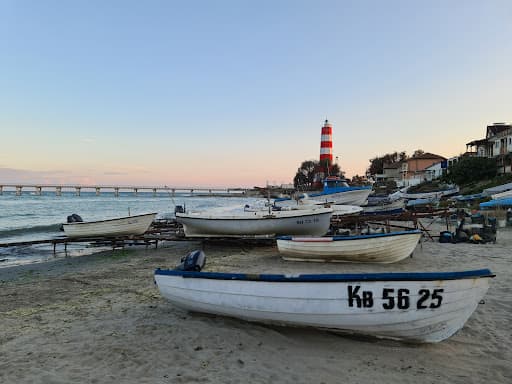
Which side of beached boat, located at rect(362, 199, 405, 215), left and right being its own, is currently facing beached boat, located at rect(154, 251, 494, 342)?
right

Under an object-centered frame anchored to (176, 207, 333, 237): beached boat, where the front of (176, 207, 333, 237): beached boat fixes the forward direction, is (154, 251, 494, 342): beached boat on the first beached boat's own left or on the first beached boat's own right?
on the first beached boat's own right

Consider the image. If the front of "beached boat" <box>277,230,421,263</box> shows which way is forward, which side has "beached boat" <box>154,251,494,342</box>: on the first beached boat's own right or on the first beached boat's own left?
on the first beached boat's own right

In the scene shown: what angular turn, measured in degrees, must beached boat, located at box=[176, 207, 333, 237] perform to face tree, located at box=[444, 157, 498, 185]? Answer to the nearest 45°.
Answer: approximately 45° to its left

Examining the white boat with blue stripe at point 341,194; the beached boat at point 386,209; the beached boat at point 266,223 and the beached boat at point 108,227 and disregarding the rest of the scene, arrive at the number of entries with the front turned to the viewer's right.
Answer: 4

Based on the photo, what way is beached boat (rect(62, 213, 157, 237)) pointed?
to the viewer's right

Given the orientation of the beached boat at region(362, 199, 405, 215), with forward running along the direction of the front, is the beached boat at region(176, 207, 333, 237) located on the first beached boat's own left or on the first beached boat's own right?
on the first beached boat's own right

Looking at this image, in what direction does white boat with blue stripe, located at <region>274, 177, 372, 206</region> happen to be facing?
to the viewer's right

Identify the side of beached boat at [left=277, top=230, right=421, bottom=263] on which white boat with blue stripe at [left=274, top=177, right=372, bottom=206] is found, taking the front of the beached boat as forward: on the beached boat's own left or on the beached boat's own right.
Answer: on the beached boat's own left

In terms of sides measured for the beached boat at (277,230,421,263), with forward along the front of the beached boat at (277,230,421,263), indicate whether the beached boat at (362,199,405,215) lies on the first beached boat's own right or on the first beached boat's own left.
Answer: on the first beached boat's own left

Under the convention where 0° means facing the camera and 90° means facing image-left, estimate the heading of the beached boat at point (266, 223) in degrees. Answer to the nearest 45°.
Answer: approximately 270°

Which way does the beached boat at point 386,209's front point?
to the viewer's right

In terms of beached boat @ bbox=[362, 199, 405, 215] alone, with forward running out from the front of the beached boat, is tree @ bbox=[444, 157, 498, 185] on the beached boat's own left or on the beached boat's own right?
on the beached boat's own left

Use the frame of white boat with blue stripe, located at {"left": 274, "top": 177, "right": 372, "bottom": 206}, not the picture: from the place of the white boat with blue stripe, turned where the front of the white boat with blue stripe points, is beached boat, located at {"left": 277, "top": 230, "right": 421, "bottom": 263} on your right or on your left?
on your right

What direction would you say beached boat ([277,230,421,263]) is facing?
to the viewer's right
